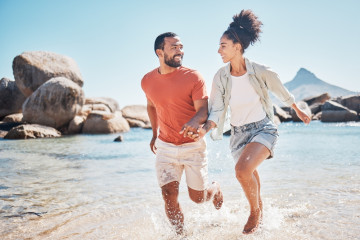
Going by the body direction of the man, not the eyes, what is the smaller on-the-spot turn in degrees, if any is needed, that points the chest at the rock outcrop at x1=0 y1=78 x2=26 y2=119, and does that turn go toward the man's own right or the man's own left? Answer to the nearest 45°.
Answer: approximately 135° to the man's own right

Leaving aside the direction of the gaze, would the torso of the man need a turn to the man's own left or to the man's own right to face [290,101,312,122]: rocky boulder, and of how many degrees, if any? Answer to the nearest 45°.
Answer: approximately 180°

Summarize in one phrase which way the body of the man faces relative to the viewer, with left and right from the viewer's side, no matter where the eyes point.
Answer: facing the viewer

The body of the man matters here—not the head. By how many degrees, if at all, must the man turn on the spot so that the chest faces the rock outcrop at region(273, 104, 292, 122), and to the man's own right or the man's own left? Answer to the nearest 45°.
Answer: approximately 180°

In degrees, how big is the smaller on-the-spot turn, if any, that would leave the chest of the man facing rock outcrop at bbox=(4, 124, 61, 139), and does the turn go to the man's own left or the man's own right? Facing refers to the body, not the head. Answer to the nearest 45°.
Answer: approximately 135° to the man's own right

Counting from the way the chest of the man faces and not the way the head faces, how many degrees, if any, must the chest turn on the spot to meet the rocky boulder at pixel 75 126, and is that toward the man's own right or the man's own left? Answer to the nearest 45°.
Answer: approximately 180°

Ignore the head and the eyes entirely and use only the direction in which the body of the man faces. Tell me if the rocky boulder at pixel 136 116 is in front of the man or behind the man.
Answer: behind

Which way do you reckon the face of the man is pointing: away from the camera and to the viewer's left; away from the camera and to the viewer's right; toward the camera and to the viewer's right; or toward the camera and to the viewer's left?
toward the camera and to the viewer's right

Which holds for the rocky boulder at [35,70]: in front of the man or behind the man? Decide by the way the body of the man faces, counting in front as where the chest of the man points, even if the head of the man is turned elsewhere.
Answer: behind

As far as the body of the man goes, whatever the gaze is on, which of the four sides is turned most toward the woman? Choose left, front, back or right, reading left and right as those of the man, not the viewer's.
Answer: left

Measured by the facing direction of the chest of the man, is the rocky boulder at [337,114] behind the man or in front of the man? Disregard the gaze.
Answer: behind
